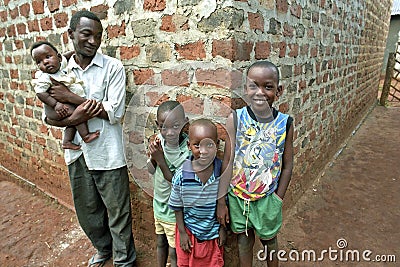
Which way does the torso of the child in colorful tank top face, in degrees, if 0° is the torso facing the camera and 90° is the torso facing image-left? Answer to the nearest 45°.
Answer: approximately 0°

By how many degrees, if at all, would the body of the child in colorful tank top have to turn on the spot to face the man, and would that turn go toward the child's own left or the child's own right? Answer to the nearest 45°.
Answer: approximately 90° to the child's own right
